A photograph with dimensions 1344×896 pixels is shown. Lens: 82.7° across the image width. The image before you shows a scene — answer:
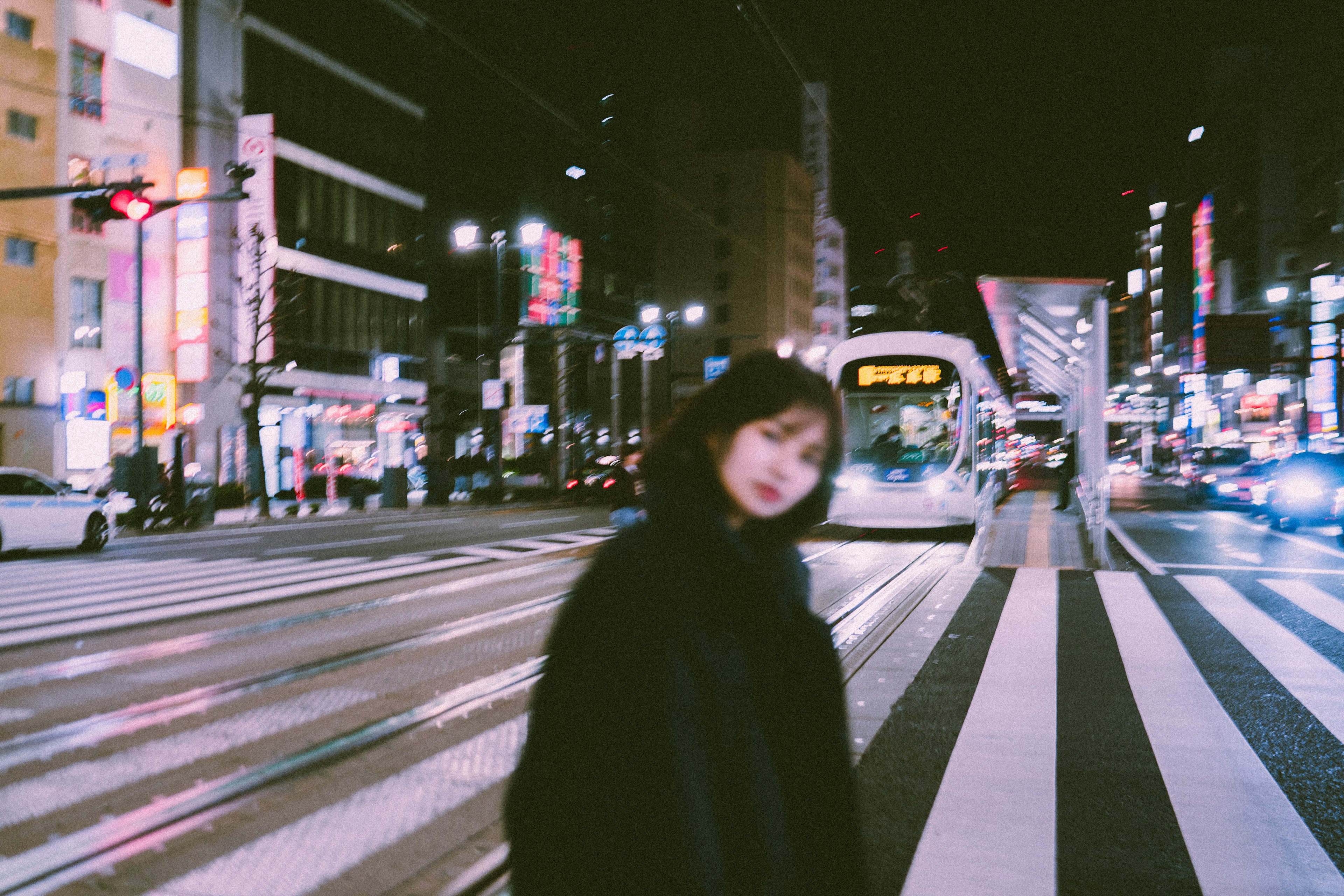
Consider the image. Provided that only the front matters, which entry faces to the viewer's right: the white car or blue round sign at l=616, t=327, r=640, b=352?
the white car

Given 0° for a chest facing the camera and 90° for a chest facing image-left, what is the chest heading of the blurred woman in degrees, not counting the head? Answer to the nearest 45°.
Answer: approximately 315°

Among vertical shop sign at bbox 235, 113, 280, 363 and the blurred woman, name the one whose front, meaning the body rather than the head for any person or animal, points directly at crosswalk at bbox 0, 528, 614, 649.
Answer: the vertical shop sign

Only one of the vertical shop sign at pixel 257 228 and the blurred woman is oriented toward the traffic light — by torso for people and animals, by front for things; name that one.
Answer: the vertical shop sign

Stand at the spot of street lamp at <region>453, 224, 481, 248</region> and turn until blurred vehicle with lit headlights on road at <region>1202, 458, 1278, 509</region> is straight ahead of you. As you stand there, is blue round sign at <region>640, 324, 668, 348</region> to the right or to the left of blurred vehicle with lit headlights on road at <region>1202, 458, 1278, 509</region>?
left

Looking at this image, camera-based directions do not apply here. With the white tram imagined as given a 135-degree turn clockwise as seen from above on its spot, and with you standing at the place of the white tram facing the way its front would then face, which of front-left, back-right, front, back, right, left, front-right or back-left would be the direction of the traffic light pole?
front-left

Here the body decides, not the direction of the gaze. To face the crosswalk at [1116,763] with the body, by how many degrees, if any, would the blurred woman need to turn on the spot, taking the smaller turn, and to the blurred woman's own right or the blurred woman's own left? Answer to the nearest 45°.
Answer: approximately 90° to the blurred woman's own left

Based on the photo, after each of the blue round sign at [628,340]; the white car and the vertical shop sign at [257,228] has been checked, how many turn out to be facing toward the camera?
2

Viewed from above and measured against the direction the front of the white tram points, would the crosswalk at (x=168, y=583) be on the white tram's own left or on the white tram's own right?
on the white tram's own right

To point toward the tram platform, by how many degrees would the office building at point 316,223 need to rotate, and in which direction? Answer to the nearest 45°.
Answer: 0° — it already faces it

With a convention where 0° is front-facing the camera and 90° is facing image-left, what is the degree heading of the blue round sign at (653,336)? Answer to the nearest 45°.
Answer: approximately 0°
